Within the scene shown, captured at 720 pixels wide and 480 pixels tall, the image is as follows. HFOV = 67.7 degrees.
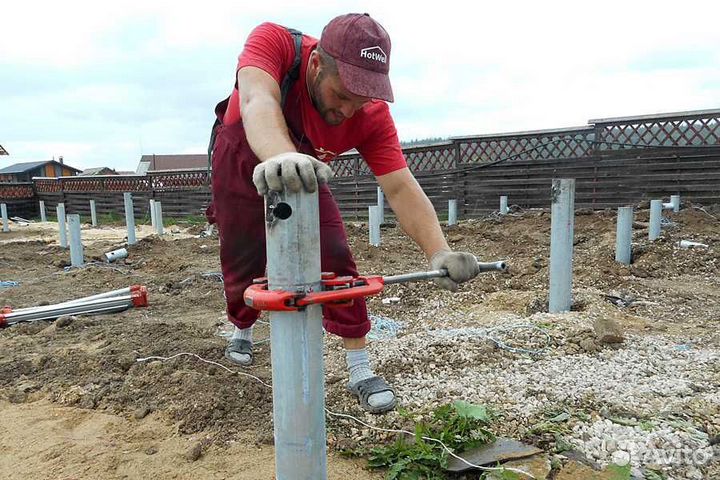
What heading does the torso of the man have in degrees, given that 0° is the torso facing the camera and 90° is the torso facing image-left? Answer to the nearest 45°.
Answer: approximately 315°

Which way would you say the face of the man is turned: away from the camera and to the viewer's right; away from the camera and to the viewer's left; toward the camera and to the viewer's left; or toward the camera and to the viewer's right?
toward the camera and to the viewer's right
